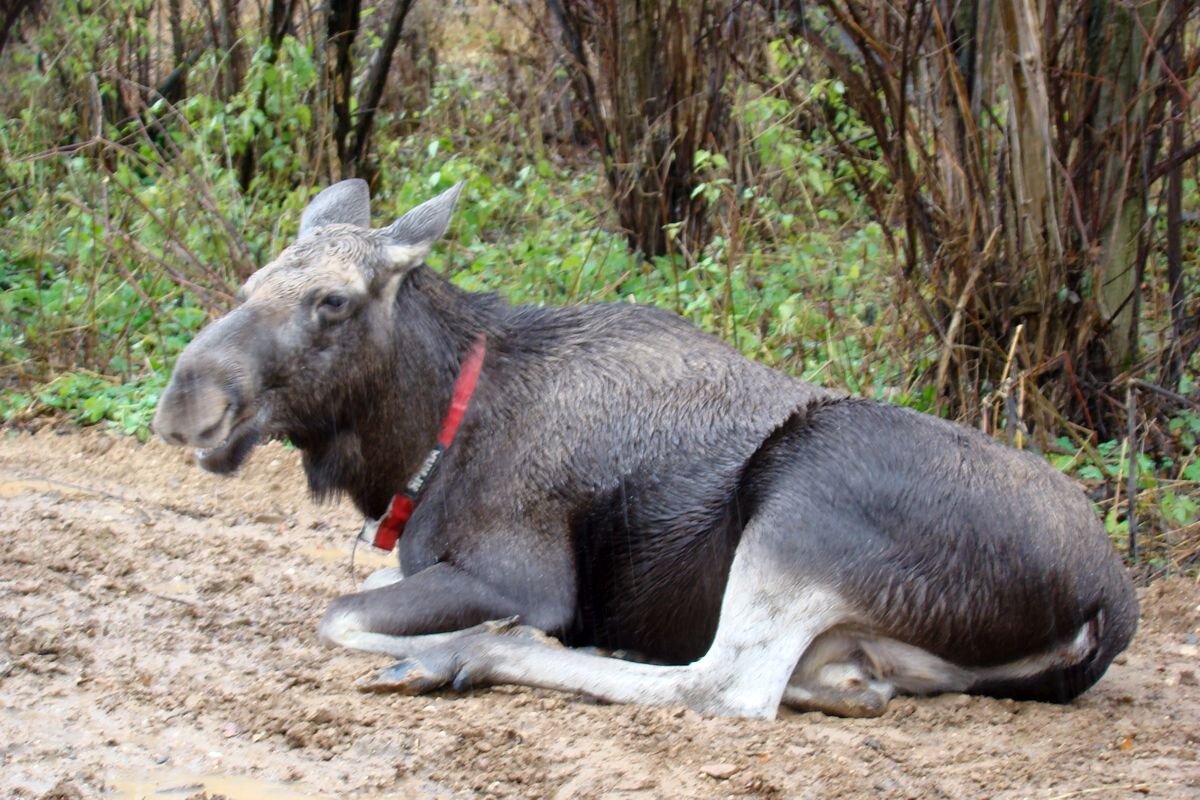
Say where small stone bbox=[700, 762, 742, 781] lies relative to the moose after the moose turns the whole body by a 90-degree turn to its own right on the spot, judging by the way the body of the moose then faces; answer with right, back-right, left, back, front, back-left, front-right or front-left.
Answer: back

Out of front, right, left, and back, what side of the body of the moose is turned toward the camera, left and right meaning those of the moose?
left
